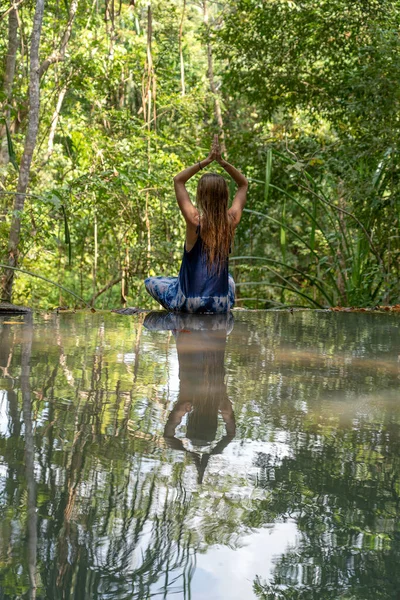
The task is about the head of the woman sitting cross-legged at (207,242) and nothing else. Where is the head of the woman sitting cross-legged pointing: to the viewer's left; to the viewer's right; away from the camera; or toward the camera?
away from the camera

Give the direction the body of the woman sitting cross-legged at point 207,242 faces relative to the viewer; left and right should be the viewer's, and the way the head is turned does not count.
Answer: facing away from the viewer and to the left of the viewer

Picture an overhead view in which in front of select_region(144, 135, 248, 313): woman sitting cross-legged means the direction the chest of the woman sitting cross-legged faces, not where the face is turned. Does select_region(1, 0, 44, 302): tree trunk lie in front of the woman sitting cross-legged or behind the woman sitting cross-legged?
in front
